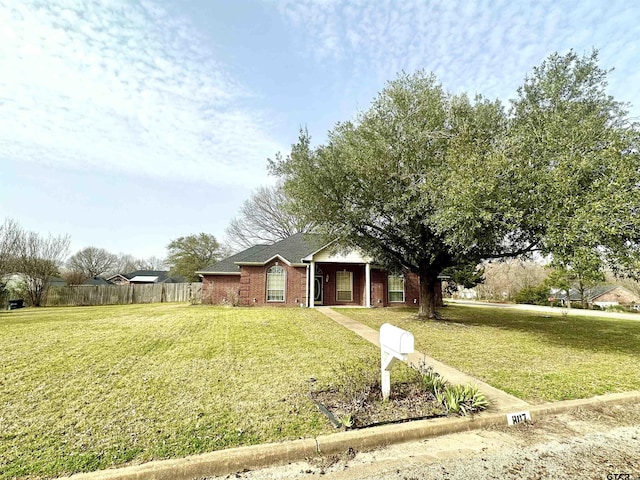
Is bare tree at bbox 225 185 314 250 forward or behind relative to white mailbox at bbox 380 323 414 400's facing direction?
behind

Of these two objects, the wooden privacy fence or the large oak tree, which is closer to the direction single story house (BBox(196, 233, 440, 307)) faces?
the large oak tree

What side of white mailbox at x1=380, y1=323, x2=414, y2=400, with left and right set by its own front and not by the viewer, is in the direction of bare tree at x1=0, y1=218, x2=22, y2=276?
back

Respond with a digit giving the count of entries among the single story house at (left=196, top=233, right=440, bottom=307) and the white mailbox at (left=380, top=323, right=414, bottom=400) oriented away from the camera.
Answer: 0

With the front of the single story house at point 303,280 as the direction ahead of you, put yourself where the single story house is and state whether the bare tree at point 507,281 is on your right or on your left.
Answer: on your left

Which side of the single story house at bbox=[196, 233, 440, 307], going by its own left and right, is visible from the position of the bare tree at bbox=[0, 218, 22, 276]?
right

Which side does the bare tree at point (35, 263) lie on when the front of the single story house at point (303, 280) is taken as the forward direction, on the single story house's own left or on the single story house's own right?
on the single story house's own right

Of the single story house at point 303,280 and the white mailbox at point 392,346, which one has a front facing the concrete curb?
the single story house

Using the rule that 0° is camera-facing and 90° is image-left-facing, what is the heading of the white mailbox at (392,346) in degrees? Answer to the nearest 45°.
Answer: approximately 315°

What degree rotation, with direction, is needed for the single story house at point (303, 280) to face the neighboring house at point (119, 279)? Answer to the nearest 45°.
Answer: approximately 135° to its right

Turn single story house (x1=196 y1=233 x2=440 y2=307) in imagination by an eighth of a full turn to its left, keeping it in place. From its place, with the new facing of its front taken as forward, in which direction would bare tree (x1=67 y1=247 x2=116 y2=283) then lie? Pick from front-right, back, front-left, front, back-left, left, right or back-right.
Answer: back
